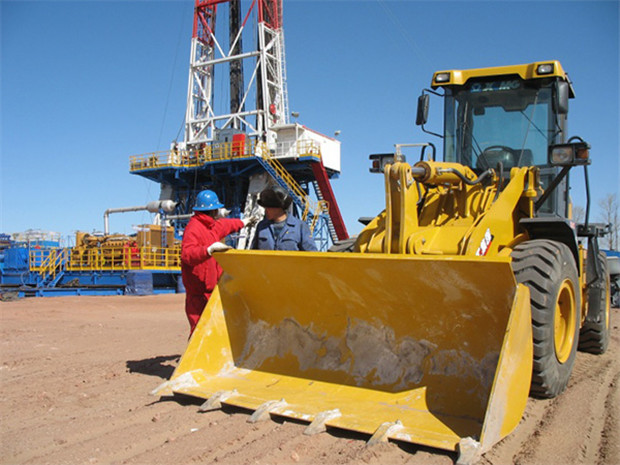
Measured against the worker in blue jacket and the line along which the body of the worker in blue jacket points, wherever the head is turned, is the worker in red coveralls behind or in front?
in front

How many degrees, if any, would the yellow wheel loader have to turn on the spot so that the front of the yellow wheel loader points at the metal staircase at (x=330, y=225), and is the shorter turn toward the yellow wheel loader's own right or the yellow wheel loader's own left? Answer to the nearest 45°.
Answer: approximately 135° to the yellow wheel loader's own right

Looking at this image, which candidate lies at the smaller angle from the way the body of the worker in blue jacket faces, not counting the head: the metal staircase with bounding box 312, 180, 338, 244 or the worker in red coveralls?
the worker in red coveralls

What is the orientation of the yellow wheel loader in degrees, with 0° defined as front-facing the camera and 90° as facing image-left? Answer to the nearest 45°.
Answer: approximately 45°

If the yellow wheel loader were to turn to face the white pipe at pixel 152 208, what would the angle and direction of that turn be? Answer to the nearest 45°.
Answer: approximately 90° to its right

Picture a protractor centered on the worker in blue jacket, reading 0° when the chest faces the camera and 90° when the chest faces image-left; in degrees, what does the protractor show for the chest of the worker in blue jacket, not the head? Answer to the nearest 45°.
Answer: approximately 45°

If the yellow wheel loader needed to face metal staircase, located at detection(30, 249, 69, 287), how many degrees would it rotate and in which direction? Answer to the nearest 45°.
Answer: approximately 90° to its right
